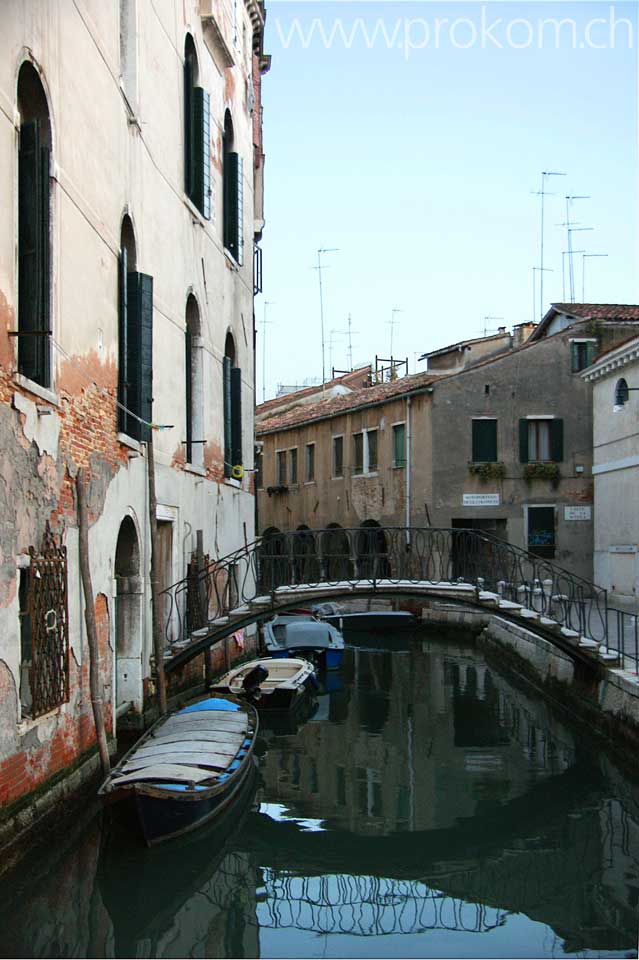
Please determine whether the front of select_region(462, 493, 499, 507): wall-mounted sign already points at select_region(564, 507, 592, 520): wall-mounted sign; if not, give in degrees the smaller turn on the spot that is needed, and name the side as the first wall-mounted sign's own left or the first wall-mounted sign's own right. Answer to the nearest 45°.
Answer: approximately 90° to the first wall-mounted sign's own left

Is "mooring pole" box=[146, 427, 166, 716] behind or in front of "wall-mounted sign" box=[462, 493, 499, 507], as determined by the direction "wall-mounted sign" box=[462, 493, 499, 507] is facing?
in front

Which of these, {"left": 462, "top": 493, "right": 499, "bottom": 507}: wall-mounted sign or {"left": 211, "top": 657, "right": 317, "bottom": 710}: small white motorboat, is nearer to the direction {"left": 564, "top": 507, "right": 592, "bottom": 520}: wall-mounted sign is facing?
the small white motorboat

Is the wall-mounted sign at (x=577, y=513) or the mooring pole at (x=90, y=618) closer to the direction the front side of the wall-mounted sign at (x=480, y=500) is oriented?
the mooring pole

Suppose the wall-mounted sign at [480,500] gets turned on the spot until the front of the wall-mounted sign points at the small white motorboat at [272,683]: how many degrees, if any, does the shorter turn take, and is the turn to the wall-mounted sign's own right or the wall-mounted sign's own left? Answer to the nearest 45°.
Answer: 0° — it already faces it

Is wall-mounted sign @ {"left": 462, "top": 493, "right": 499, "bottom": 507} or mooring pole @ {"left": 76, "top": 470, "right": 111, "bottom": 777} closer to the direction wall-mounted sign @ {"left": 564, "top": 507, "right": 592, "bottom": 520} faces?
the mooring pole

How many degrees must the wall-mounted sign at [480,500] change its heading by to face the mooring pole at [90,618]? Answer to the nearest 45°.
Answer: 0° — it already faces it

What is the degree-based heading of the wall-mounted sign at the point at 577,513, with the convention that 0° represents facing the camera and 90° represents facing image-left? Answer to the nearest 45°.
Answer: approximately 0°

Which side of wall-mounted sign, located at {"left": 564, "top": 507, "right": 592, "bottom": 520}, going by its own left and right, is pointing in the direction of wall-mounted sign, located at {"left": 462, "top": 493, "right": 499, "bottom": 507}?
right

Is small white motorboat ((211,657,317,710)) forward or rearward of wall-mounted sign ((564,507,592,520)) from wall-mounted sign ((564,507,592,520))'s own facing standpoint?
forward

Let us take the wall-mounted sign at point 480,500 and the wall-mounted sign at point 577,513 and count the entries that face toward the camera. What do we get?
2

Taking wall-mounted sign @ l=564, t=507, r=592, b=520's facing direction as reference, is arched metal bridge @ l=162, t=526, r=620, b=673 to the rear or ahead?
ahead
